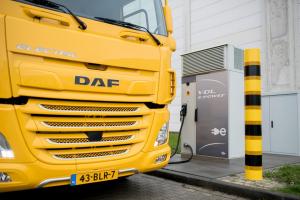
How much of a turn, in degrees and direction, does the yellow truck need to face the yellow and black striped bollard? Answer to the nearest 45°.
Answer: approximately 45° to its left

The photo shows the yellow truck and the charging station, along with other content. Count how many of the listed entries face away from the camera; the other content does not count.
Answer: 0

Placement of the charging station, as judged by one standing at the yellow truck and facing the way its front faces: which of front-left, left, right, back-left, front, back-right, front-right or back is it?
left

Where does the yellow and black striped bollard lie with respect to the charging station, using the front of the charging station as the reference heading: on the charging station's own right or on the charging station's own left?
on the charging station's own left

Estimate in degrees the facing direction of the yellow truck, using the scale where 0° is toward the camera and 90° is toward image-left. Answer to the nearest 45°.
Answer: approximately 315°

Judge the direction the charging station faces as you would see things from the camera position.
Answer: facing the viewer and to the left of the viewer
